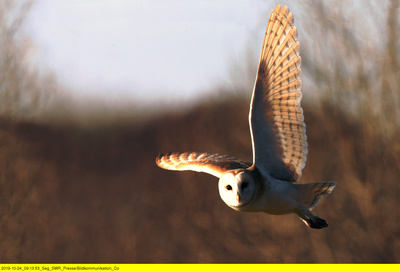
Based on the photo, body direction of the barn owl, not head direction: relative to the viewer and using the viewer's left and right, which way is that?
facing the viewer and to the left of the viewer
